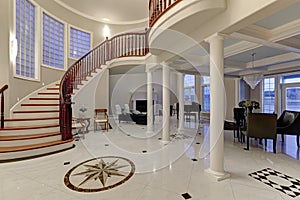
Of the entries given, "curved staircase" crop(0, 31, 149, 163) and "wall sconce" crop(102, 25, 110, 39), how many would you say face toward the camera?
2

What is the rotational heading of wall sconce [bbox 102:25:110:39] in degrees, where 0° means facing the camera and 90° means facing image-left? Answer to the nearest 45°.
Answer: approximately 0°

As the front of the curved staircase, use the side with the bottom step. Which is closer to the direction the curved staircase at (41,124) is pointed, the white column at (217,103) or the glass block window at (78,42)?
the white column

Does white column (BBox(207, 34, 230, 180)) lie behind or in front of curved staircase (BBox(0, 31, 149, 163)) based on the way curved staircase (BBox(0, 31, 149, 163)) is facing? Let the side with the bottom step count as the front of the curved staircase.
in front

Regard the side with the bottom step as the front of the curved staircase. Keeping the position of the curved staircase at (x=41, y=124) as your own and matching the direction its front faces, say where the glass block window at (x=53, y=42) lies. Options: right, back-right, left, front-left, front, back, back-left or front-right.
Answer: back

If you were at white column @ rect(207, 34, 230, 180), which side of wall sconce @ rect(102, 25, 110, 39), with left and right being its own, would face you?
front

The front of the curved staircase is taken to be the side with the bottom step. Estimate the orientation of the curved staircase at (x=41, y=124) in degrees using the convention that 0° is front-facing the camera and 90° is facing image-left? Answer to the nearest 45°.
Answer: approximately 0°

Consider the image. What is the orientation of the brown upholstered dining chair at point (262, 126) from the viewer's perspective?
away from the camera

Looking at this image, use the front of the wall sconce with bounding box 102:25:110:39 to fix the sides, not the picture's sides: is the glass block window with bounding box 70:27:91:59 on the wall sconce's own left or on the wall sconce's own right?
on the wall sconce's own right

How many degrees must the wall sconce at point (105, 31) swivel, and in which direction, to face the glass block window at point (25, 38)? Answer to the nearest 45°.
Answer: approximately 45° to its right
